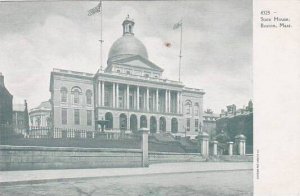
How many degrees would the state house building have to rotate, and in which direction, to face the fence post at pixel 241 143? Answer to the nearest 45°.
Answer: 0° — it already faces it

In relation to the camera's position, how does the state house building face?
facing the viewer and to the right of the viewer
